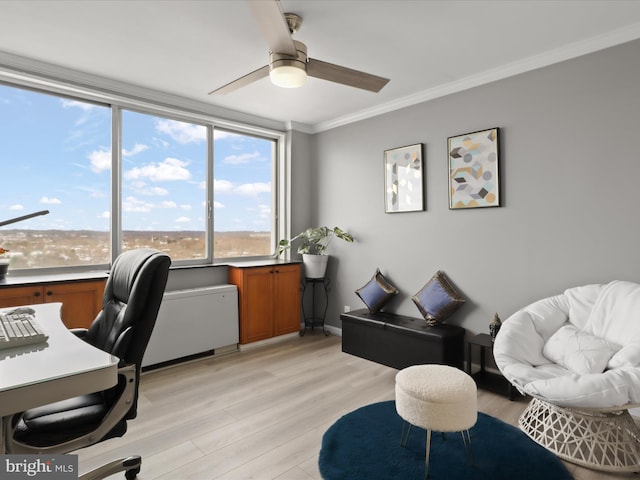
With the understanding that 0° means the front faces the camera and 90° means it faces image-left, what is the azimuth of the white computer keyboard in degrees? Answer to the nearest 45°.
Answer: approximately 270°

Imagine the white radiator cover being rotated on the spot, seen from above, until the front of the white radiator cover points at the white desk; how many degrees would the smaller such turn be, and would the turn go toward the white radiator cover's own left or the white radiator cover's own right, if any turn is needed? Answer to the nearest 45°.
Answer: approximately 45° to the white radiator cover's own right

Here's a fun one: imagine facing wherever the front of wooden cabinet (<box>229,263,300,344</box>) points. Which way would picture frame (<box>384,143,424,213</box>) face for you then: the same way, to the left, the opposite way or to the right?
to the right

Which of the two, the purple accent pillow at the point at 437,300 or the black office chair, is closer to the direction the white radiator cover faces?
the purple accent pillow
